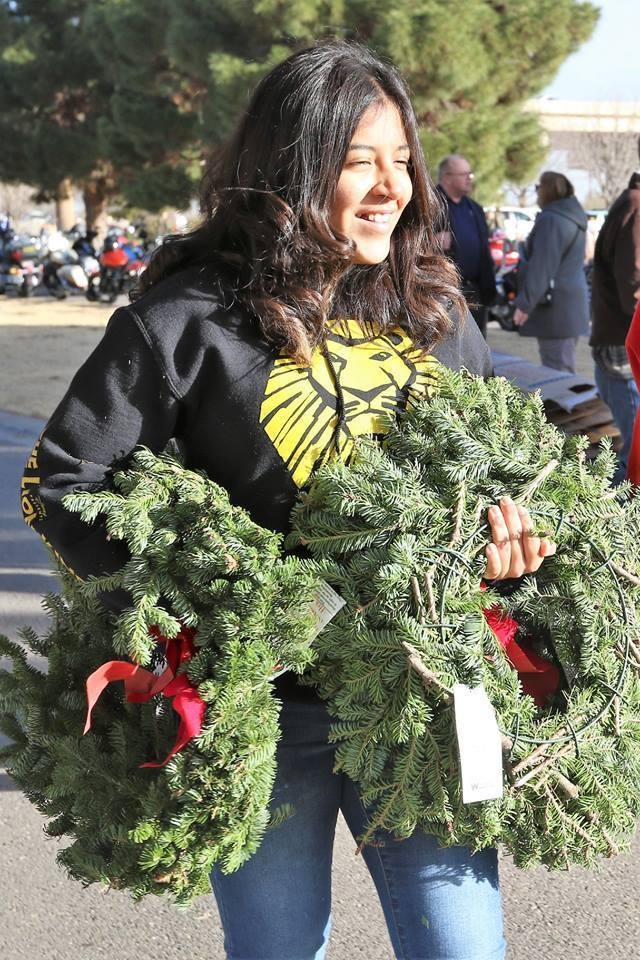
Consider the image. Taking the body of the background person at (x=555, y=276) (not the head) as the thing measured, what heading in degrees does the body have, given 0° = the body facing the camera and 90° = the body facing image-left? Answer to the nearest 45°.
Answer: approximately 135°

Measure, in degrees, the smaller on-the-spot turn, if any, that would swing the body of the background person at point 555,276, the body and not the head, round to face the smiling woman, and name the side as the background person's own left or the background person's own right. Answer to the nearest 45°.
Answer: approximately 135° to the background person's own left

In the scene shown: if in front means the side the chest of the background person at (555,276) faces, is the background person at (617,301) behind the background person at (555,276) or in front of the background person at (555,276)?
behind

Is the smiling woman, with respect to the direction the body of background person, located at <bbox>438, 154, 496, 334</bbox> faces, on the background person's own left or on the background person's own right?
on the background person's own right

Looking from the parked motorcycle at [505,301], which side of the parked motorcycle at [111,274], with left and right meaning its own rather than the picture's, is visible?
left

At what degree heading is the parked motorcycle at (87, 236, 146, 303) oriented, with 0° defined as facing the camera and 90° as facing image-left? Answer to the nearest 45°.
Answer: approximately 45°

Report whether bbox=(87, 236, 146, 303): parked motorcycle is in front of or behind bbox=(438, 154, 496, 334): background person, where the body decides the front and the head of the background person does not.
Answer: behind

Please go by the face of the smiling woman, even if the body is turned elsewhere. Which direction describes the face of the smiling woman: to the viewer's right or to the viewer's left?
to the viewer's right

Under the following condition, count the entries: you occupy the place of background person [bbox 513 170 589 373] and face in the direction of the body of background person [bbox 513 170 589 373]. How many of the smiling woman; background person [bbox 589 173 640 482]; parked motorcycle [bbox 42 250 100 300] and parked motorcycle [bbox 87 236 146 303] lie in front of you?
2
